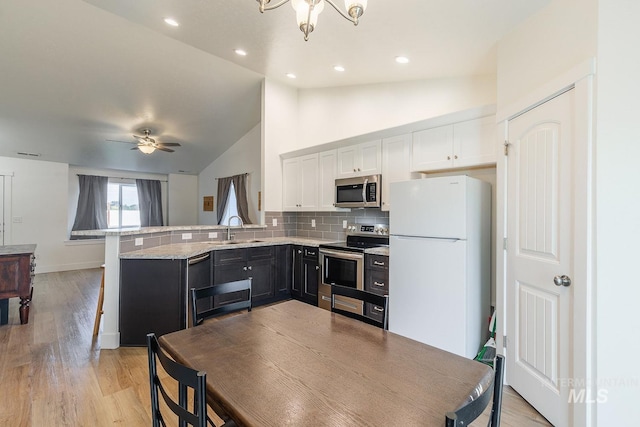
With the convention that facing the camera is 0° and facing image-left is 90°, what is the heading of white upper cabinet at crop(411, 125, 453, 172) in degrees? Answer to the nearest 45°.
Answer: approximately 45°

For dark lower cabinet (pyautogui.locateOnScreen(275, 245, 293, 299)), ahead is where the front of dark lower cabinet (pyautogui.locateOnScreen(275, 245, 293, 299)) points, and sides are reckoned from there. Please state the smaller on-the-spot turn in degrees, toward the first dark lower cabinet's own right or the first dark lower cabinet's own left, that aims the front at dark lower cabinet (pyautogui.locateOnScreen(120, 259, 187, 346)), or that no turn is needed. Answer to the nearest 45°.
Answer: approximately 90° to the first dark lower cabinet's own right

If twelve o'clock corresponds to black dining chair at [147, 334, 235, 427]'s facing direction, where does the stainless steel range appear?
The stainless steel range is roughly at 12 o'clock from the black dining chair.

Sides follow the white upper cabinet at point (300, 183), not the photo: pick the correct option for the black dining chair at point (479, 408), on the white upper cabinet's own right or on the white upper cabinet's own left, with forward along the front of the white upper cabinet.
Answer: on the white upper cabinet's own left

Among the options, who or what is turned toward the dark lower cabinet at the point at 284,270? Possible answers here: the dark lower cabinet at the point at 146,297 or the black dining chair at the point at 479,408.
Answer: the black dining chair

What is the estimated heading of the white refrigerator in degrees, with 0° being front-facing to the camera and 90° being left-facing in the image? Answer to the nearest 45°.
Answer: approximately 45°

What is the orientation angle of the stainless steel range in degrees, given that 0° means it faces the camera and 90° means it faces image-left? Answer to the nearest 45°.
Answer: approximately 45°

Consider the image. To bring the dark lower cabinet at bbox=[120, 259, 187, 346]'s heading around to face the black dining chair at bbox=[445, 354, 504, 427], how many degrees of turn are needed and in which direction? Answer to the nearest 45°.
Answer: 0° — it already faces it

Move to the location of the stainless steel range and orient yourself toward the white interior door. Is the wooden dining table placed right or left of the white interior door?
right

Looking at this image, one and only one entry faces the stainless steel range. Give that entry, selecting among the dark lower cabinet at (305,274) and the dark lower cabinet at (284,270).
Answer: the dark lower cabinet at (284,270)

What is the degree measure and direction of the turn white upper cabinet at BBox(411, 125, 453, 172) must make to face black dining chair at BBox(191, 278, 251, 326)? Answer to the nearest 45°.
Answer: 0° — it already faces it
